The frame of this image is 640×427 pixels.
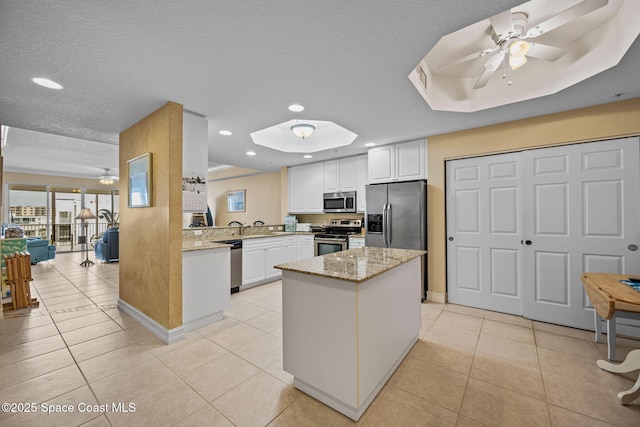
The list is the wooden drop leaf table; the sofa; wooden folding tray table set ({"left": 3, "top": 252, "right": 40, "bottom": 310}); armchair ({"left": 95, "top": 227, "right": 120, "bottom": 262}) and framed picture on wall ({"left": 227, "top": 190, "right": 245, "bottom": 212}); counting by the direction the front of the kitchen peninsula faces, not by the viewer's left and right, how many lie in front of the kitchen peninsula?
1

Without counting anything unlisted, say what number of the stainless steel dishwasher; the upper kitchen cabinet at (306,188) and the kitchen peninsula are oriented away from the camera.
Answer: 0

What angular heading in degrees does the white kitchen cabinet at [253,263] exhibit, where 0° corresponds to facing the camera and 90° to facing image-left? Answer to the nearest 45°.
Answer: approximately 315°

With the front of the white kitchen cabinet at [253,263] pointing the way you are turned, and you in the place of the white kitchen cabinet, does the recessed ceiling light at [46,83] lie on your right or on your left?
on your right

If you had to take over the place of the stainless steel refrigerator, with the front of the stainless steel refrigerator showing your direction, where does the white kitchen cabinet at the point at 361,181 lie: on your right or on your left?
on your right

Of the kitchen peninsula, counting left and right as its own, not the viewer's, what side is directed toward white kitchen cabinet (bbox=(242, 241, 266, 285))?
left

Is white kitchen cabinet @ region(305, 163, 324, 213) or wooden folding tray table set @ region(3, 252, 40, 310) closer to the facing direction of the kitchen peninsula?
the white kitchen cabinet

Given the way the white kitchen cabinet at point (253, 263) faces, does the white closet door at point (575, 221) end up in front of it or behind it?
in front

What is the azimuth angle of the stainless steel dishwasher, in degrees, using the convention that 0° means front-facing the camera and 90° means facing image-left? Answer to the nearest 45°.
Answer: approximately 315°

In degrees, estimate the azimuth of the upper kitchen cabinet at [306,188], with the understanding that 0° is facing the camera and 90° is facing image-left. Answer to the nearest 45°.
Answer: approximately 45°

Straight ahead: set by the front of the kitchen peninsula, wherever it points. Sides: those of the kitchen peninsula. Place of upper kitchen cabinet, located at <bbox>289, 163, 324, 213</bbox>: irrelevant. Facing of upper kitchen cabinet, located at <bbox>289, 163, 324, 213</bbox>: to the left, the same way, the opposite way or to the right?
to the right

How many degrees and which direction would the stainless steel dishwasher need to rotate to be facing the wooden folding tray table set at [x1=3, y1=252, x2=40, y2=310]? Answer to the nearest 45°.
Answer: approximately 135° to its right

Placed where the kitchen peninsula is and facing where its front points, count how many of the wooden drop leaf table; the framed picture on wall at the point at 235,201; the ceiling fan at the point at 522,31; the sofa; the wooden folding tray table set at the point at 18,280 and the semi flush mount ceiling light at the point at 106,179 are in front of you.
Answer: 2

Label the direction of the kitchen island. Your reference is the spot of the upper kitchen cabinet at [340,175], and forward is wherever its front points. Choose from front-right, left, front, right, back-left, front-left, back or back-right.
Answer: front-left

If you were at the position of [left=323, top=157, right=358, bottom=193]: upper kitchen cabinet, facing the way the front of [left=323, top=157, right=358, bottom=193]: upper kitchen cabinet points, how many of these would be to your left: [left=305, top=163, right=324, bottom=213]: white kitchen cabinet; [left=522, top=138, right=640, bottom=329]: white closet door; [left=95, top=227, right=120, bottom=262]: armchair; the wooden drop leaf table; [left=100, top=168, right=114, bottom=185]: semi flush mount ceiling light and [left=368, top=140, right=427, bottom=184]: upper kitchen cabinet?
3
